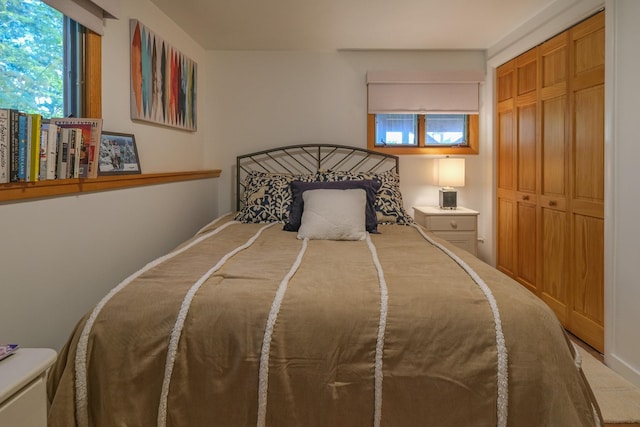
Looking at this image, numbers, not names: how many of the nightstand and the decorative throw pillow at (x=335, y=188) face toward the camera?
2

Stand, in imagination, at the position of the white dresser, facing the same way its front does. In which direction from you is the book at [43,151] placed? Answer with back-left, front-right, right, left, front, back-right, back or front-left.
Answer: back-left

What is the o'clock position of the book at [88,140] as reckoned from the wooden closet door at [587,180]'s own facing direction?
The book is roughly at 12 o'clock from the wooden closet door.

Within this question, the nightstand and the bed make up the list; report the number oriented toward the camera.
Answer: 2

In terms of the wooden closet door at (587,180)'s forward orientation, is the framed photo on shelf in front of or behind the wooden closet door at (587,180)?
in front

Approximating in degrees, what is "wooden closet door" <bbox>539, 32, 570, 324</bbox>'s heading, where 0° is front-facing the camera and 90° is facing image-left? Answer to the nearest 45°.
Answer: approximately 45°

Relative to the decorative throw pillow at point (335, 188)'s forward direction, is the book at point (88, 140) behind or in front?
in front

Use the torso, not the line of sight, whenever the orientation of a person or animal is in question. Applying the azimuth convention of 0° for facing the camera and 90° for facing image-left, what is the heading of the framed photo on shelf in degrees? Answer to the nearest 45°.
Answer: approximately 315°

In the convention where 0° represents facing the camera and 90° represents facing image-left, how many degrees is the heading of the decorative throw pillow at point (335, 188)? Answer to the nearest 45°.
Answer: approximately 0°

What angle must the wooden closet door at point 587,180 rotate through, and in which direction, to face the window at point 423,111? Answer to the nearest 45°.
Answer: approximately 90° to its right

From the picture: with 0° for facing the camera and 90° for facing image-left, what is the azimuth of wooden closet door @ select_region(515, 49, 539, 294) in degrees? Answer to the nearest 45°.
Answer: approximately 45°

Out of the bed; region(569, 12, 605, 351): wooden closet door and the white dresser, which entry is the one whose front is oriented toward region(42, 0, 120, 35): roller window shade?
the wooden closet door

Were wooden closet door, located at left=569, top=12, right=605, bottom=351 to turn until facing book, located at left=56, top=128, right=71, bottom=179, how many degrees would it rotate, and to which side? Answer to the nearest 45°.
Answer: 0° — it already faces it

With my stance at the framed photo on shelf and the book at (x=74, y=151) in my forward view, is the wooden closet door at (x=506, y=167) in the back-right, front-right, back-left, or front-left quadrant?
back-left

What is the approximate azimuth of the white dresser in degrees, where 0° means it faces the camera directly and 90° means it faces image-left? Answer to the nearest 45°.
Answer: approximately 315°
